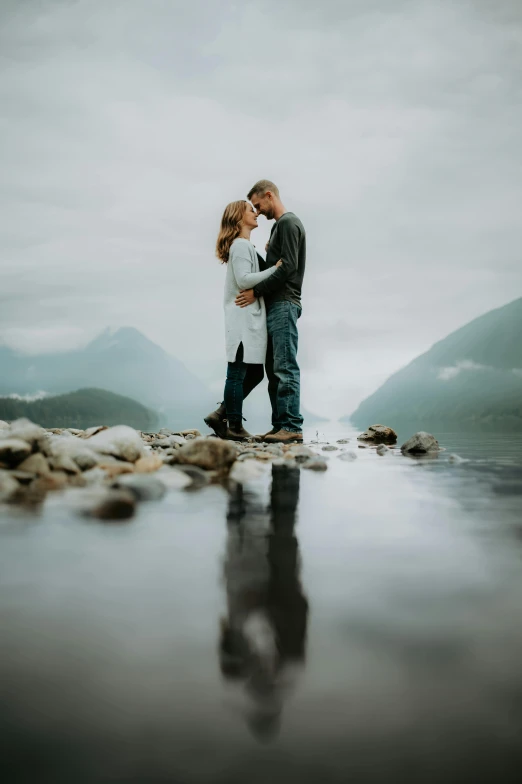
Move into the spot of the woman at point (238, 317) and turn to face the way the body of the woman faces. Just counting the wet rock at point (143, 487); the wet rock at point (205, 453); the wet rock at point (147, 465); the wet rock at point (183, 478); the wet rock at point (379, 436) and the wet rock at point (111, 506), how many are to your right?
5

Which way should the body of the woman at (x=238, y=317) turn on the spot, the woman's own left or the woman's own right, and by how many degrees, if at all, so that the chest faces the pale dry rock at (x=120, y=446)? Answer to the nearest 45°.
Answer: approximately 90° to the woman's own right

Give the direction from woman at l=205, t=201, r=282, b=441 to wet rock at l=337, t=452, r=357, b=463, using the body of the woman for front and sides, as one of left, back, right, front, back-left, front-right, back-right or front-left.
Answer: front-right

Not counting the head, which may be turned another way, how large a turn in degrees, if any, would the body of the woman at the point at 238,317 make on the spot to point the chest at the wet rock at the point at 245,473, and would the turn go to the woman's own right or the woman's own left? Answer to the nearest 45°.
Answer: approximately 90° to the woman's own right

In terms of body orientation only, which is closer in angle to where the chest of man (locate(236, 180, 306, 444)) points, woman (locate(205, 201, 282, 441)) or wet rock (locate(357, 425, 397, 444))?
the woman

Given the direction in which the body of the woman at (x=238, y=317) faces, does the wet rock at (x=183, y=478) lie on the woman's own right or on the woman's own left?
on the woman's own right

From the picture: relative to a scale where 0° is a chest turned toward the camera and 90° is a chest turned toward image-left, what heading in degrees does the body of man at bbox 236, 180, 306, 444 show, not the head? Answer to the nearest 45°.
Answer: approximately 90°

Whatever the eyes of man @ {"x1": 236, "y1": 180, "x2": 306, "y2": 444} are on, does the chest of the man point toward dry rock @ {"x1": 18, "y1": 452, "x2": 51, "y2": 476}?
no

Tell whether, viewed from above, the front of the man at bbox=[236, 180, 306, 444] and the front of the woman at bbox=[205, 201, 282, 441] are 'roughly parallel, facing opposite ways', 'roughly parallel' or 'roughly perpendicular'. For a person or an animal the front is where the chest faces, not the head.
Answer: roughly parallel, facing opposite ways

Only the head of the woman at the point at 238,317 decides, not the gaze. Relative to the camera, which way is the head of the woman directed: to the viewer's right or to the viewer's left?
to the viewer's right

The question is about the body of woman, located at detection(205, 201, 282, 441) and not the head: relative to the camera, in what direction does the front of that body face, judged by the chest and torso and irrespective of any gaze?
to the viewer's right

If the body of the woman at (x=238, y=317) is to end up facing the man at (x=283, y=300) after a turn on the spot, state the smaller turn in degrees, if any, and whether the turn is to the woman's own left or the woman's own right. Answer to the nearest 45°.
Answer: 0° — they already face them

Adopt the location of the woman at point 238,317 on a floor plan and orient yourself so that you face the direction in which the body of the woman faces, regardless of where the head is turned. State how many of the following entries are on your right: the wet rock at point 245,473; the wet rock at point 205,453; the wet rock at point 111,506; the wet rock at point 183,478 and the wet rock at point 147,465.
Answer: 5

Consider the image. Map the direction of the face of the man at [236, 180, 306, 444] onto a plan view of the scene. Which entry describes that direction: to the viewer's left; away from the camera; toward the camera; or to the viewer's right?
to the viewer's left

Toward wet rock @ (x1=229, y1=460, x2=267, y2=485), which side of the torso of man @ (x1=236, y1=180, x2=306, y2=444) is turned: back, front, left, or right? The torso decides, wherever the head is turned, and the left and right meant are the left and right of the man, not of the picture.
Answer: left

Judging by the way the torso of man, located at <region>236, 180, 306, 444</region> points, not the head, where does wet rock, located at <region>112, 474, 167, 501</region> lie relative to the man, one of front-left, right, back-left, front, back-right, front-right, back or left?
left

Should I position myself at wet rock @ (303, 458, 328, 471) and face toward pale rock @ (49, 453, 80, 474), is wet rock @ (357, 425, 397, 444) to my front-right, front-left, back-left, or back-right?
back-right
